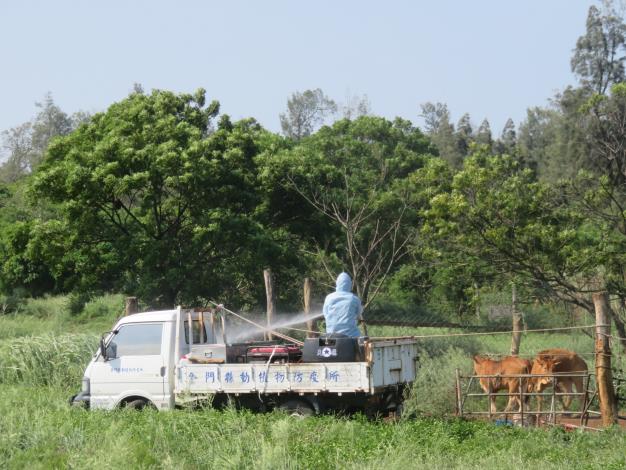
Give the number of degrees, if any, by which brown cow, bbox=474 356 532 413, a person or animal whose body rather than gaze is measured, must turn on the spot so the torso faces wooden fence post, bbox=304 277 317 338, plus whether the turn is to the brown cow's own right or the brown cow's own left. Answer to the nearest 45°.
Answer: approximately 45° to the brown cow's own right

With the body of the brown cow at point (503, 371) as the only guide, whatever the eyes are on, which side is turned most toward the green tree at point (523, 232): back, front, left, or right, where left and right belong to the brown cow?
right

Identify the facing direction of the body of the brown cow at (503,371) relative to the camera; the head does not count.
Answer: to the viewer's left

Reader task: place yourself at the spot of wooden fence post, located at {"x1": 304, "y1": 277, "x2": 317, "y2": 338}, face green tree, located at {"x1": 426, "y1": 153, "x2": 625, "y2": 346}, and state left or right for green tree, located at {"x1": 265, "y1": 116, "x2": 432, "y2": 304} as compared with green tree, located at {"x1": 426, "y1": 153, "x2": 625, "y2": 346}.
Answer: left
